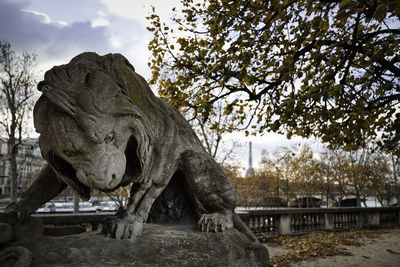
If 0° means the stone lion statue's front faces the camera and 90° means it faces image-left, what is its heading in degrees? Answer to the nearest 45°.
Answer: approximately 45°

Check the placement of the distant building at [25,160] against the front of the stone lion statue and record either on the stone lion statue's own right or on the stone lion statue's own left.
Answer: on the stone lion statue's own right

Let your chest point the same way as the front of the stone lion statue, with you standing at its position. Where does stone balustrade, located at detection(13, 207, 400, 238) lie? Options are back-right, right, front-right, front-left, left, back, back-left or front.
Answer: back

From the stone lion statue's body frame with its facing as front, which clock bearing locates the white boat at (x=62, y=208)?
The white boat is roughly at 4 o'clock from the stone lion statue.
